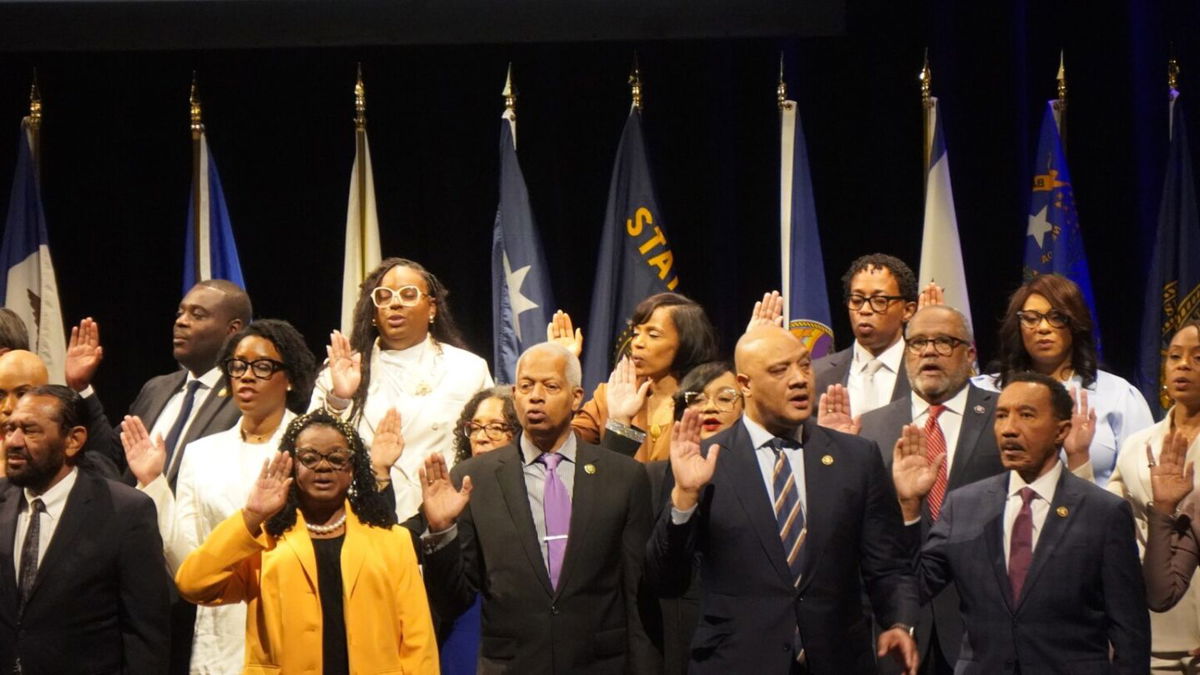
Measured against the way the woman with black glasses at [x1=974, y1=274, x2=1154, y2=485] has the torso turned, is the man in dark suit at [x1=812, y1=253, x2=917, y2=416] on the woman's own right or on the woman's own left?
on the woman's own right

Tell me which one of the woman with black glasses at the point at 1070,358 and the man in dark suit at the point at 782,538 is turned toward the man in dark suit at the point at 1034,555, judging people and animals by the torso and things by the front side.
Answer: the woman with black glasses

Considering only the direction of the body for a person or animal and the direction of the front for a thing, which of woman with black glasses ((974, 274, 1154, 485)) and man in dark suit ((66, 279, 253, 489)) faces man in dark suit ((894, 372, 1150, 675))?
the woman with black glasses

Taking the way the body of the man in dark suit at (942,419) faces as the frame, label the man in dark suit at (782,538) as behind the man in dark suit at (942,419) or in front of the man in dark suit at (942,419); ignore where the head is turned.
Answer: in front

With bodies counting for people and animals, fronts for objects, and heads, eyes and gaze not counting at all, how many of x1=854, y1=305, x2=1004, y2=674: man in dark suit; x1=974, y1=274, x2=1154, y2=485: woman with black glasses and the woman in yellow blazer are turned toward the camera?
3

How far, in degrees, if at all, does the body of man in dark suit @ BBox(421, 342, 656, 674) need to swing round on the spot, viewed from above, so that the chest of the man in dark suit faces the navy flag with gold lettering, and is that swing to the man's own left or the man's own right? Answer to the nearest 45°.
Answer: approximately 180°

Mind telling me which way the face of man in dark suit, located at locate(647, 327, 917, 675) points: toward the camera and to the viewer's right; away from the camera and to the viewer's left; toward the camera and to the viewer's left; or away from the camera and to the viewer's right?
toward the camera and to the viewer's right

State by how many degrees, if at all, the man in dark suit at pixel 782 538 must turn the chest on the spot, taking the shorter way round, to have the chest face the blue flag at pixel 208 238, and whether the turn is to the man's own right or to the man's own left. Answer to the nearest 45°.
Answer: approximately 135° to the man's own right
